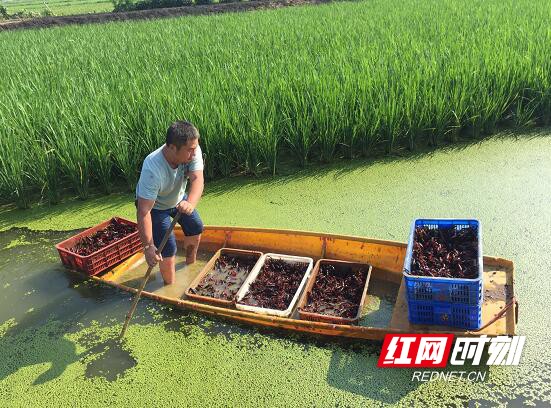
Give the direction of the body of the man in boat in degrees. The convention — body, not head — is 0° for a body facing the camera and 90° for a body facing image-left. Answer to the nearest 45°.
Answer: approximately 315°

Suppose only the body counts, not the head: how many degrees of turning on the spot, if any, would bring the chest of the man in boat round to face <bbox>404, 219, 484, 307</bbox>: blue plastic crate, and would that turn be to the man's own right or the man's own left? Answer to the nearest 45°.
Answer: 0° — they already face it

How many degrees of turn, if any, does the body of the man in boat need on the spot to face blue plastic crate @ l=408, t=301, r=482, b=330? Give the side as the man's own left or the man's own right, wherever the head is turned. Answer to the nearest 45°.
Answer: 0° — they already face it

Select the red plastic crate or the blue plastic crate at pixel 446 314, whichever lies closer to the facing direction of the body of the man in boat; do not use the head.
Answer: the blue plastic crate
